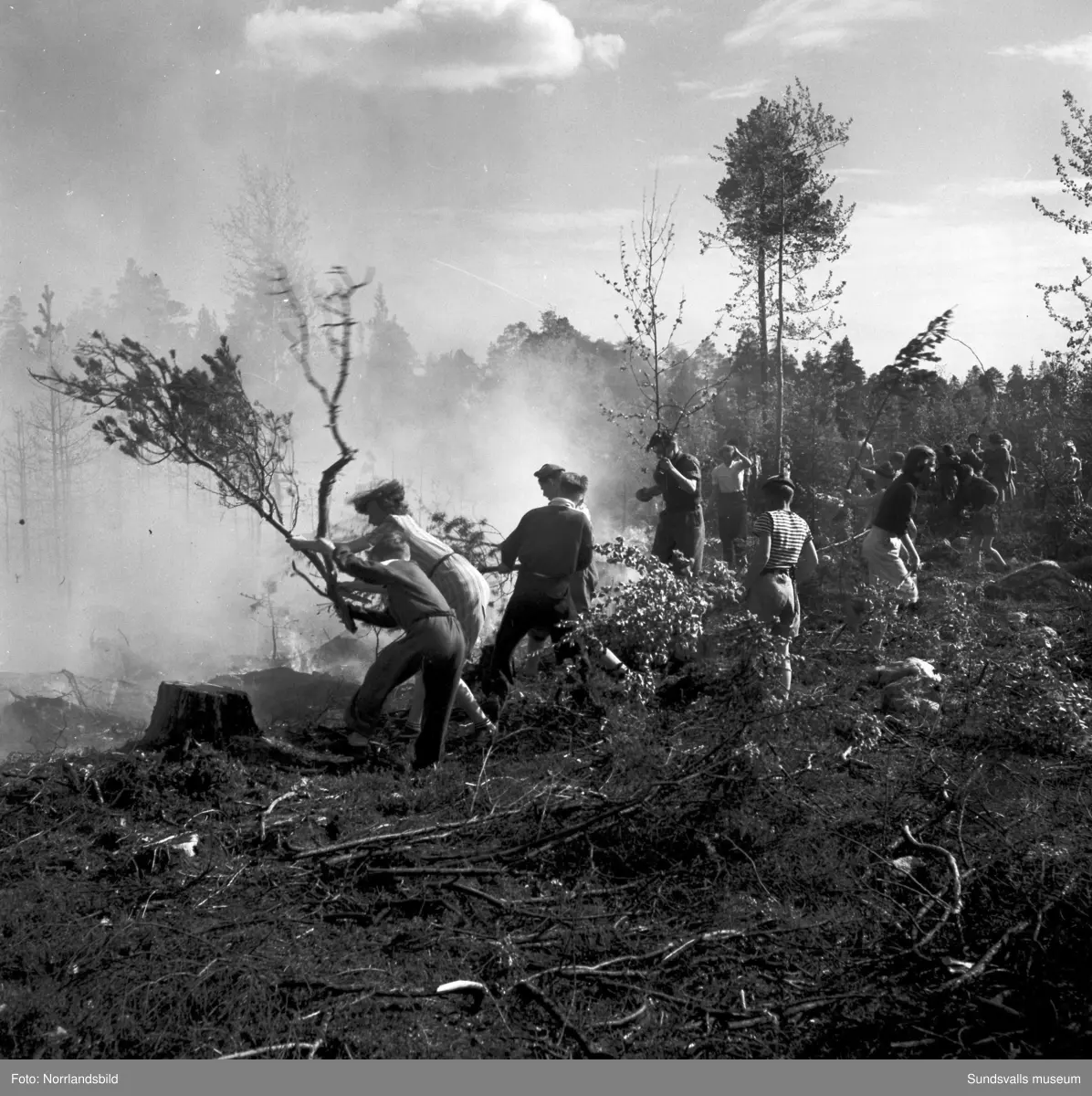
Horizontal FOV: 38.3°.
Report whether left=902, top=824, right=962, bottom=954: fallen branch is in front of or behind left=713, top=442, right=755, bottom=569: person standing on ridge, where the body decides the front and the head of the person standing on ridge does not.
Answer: in front

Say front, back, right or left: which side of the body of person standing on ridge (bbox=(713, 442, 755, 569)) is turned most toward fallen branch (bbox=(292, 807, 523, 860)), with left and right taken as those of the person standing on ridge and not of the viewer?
front

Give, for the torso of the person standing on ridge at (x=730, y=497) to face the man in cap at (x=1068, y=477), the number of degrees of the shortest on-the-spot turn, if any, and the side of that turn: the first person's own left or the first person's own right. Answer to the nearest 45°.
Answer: approximately 135° to the first person's own left

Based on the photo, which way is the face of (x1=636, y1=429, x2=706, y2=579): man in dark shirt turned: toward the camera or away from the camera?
toward the camera

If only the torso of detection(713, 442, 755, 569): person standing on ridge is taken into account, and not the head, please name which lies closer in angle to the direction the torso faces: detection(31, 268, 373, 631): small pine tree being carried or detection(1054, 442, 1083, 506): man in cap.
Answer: the small pine tree being carried

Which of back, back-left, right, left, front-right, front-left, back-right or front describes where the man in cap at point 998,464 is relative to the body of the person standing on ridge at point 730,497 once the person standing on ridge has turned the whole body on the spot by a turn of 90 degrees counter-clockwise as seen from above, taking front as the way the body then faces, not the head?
front-left

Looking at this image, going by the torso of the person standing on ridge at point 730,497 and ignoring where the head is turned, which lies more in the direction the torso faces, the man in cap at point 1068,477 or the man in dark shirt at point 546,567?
the man in dark shirt

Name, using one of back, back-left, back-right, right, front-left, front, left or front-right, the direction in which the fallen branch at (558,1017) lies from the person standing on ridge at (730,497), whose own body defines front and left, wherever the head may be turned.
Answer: front

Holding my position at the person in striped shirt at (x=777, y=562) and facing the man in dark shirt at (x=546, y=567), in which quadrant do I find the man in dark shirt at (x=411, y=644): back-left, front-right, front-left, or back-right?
front-left

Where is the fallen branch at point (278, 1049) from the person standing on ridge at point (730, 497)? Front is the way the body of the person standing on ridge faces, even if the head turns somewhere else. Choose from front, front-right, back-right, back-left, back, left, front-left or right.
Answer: front

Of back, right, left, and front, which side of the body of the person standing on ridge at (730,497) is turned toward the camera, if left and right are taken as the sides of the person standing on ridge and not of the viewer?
front

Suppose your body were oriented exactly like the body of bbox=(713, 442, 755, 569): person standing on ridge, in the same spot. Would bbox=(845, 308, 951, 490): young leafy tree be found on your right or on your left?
on your left

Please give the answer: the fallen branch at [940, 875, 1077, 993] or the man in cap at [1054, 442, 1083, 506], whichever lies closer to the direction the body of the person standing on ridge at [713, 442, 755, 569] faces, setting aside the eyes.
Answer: the fallen branch
